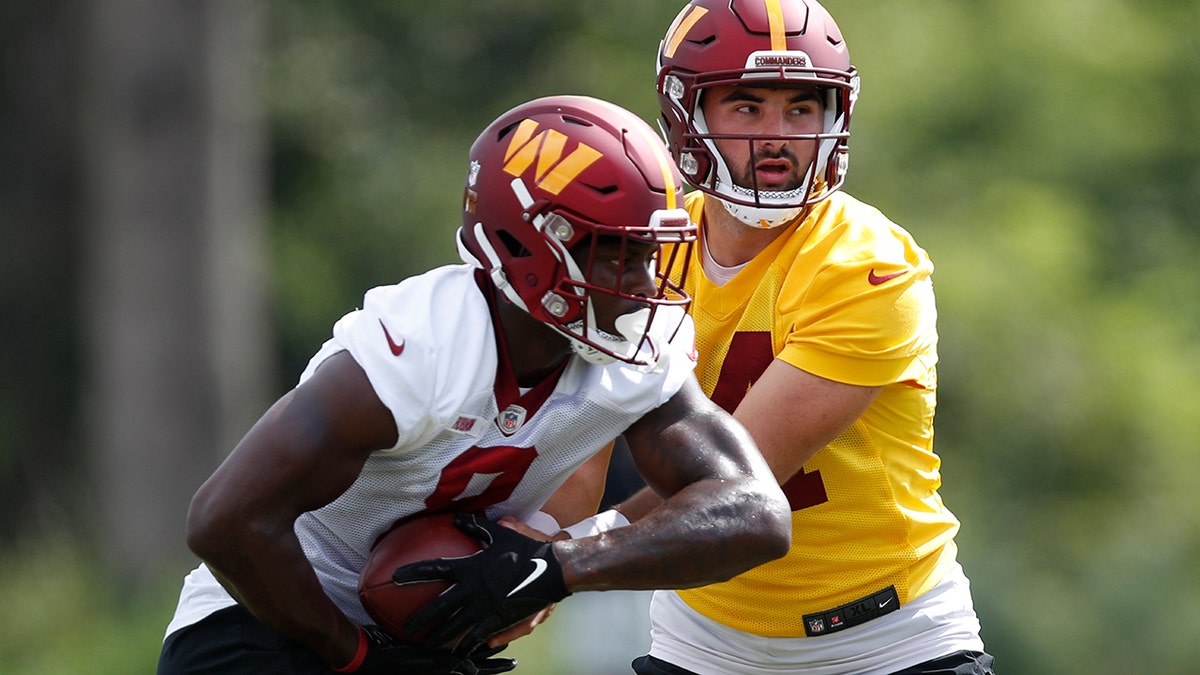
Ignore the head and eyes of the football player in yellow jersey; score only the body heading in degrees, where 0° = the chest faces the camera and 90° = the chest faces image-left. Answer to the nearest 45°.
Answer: approximately 45°

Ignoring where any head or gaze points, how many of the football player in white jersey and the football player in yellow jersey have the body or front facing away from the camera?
0

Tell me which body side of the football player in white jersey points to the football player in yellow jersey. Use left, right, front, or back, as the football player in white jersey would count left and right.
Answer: left

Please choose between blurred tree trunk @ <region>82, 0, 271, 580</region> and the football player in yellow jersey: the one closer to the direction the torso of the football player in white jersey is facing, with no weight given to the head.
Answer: the football player in yellow jersey

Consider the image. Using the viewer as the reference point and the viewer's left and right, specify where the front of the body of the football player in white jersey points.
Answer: facing the viewer and to the right of the viewer

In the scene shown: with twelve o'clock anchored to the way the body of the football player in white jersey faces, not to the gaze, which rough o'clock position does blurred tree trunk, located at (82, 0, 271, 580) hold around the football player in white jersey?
The blurred tree trunk is roughly at 7 o'clock from the football player in white jersey.

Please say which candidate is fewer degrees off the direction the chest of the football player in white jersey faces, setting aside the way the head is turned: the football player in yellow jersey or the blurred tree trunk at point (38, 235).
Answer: the football player in yellow jersey

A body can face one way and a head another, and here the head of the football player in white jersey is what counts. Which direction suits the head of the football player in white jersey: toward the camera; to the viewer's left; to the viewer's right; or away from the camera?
to the viewer's right

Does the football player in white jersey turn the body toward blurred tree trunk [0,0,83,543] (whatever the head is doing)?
no

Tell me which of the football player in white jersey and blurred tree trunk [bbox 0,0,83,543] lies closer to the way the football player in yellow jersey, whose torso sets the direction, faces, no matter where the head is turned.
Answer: the football player in white jersey

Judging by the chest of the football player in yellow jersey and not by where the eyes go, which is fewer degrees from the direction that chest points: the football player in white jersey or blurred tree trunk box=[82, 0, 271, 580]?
the football player in white jersey

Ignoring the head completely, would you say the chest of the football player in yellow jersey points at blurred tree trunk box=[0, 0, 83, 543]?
no
